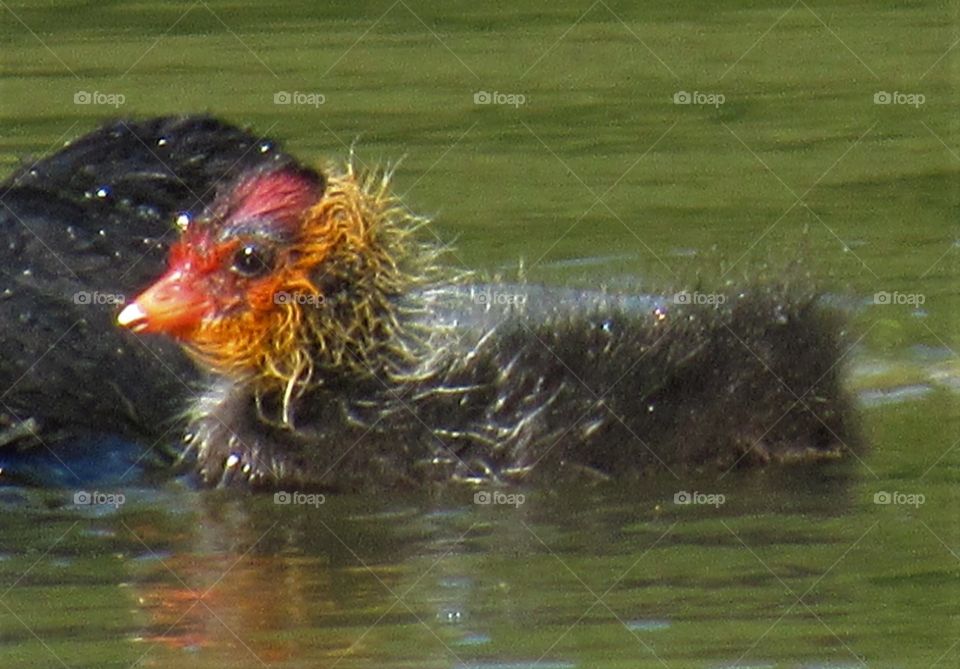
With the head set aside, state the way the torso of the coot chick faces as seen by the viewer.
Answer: to the viewer's left
